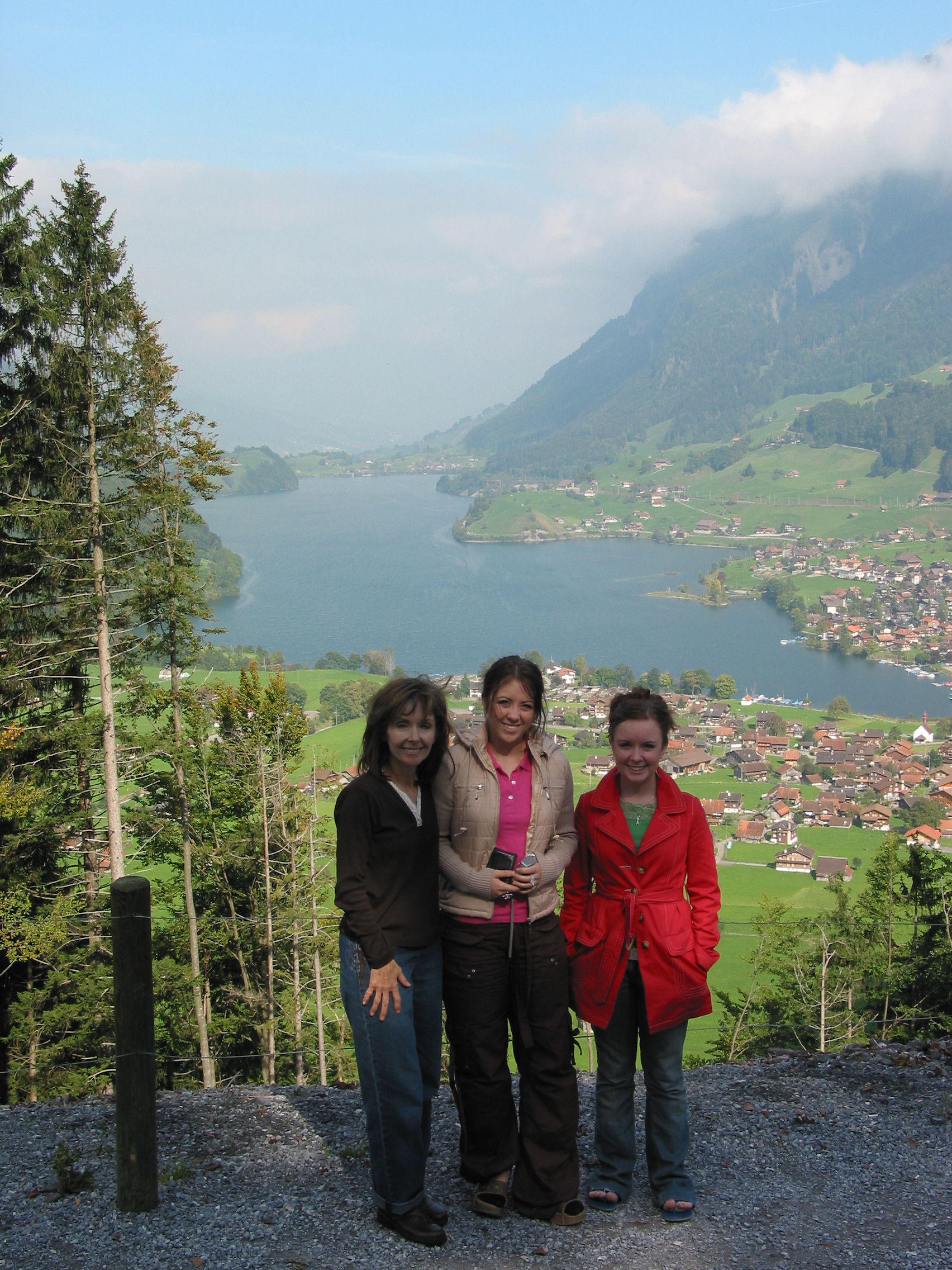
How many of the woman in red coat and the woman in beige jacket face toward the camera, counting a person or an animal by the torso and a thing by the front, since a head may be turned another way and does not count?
2

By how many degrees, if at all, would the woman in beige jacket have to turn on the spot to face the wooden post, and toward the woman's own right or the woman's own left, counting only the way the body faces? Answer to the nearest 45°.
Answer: approximately 90° to the woman's own right

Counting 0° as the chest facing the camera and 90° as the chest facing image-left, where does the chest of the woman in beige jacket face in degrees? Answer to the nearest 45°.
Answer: approximately 0°

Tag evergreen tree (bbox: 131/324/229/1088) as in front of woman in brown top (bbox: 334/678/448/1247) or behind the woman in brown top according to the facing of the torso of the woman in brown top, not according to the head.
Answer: behind

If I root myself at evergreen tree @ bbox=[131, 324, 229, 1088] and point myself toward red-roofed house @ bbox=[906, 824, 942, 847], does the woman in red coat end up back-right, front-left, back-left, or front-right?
back-right

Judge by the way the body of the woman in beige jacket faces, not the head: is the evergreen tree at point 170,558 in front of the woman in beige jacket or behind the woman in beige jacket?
behind

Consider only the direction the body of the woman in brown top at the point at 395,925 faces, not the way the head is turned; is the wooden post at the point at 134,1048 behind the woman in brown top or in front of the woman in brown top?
behind

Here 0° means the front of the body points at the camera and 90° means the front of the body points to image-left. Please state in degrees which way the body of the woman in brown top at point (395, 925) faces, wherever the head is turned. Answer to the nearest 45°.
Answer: approximately 315°

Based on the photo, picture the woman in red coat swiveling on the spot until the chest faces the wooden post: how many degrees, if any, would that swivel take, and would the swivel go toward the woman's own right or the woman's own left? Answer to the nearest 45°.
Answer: approximately 90° to the woman's own right
